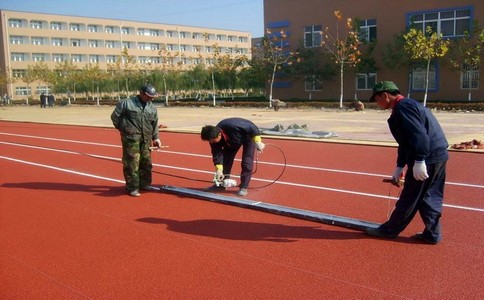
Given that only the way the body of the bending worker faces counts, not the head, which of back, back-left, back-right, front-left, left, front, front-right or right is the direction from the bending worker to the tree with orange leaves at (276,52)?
back-right

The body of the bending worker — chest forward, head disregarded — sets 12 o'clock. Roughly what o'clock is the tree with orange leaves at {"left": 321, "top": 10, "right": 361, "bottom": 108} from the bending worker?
The tree with orange leaves is roughly at 5 o'clock from the bending worker.

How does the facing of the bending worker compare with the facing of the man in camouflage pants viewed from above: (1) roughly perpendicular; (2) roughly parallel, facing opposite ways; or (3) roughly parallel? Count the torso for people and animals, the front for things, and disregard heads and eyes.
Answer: roughly perpendicular

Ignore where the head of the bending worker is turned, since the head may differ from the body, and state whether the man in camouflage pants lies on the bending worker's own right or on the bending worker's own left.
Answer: on the bending worker's own right

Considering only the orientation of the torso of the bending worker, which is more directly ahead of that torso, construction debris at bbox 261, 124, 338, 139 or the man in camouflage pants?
the man in camouflage pants

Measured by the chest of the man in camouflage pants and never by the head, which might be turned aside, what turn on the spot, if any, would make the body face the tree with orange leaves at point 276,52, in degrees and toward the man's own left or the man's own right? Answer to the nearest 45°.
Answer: approximately 135° to the man's own left

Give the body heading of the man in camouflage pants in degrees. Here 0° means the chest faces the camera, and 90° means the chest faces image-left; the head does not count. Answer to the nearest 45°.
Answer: approximately 315°

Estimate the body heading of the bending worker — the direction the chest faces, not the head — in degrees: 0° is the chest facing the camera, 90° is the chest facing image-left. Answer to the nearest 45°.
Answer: approximately 45°

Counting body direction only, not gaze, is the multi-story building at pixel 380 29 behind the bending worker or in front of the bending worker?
behind
